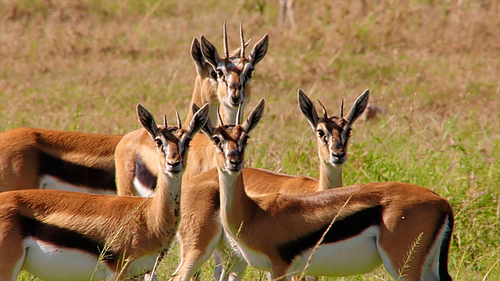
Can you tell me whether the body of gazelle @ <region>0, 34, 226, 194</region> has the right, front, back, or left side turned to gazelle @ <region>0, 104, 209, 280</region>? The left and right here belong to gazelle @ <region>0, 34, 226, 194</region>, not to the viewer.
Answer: right

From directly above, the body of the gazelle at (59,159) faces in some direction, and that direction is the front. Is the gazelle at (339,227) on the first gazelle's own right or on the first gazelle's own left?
on the first gazelle's own right

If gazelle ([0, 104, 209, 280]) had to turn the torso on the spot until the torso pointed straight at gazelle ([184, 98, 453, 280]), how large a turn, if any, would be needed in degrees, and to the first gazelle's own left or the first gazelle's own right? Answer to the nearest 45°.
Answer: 0° — it already faces it

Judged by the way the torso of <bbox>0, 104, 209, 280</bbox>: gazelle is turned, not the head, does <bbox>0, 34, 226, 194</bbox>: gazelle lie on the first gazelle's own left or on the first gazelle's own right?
on the first gazelle's own left

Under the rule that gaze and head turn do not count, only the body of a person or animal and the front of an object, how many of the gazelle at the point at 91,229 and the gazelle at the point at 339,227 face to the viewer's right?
1

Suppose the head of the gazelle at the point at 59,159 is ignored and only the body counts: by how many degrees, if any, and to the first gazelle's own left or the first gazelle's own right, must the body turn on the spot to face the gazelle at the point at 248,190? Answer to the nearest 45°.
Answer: approximately 45° to the first gazelle's own right

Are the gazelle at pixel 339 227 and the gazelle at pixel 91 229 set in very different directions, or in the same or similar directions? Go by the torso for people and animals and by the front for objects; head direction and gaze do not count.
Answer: very different directions

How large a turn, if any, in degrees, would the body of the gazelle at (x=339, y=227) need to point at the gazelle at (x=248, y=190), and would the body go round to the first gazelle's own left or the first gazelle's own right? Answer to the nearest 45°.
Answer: approximately 45° to the first gazelle's own right

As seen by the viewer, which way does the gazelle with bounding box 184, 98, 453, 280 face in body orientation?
to the viewer's left

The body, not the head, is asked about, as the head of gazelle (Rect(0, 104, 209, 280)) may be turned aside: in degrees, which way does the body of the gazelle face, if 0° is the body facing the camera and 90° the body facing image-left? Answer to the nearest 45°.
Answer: approximately 270°

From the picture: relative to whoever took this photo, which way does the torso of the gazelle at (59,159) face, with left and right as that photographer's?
facing to the right of the viewer
